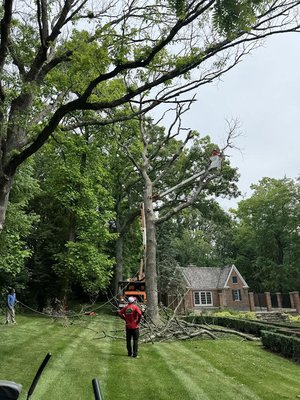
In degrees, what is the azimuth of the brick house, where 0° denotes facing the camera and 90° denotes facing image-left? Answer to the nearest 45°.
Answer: approximately 0°

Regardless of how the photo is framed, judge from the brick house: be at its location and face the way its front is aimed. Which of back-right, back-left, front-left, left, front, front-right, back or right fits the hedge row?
front

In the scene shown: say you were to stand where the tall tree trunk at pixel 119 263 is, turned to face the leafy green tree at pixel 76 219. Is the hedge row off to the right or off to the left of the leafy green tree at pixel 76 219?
left

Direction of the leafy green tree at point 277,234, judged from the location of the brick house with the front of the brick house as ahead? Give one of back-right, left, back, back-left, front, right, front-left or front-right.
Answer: left

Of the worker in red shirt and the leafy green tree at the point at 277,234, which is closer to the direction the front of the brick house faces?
the worker in red shirt

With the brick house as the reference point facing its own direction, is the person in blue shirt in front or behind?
in front

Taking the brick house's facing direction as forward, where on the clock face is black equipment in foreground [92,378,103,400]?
The black equipment in foreground is roughly at 12 o'clock from the brick house.

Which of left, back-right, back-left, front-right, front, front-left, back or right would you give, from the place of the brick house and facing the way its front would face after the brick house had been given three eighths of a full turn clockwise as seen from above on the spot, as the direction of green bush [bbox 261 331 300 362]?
back-left

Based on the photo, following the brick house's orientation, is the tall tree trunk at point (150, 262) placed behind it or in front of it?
in front
